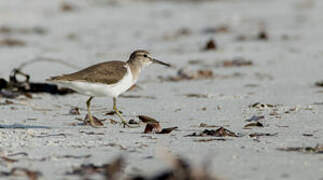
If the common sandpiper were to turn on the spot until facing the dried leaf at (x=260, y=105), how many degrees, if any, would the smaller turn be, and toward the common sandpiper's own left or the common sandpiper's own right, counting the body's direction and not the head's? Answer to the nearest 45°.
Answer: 0° — it already faces it

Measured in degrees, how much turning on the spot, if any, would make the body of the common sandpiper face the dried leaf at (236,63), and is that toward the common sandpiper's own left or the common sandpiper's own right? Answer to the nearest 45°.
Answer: approximately 45° to the common sandpiper's own left

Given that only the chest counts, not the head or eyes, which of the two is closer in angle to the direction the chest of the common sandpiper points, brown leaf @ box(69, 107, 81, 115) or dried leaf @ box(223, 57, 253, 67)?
the dried leaf

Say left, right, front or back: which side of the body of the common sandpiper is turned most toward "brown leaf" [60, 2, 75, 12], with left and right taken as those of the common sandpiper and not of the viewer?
left

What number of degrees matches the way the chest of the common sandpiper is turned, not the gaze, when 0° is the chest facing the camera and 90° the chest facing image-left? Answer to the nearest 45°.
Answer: approximately 270°

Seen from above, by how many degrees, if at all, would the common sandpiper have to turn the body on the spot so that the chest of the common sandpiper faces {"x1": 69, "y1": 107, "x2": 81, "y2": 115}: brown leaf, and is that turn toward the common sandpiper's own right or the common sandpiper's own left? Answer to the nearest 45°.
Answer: approximately 135° to the common sandpiper's own left
